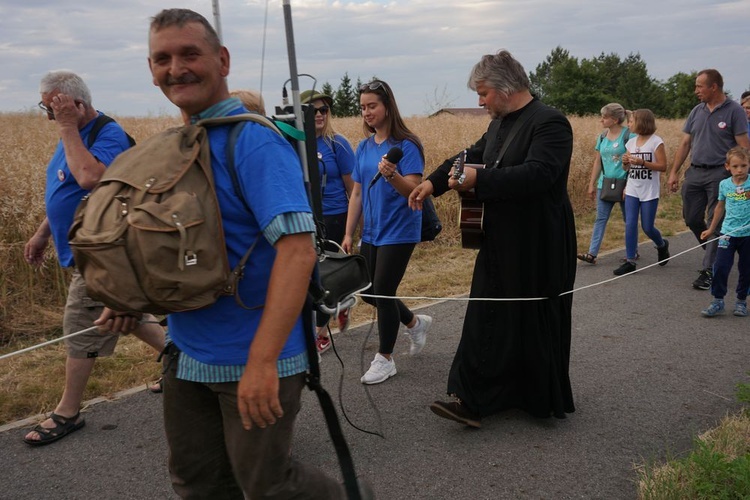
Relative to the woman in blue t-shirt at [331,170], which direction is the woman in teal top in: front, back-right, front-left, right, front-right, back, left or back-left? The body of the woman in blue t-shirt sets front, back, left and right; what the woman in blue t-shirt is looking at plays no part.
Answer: back

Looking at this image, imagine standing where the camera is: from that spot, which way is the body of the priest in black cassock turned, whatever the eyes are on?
to the viewer's left

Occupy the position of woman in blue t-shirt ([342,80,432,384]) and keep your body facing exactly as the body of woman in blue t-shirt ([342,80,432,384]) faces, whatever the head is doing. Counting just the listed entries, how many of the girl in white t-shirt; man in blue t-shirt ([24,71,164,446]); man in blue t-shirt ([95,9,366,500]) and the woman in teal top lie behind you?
2

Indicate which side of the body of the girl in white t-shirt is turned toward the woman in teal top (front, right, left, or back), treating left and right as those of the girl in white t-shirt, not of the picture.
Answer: right

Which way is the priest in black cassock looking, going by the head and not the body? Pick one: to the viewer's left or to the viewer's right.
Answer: to the viewer's left

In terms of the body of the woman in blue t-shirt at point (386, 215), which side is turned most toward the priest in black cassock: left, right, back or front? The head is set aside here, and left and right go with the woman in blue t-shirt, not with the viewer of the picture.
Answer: left

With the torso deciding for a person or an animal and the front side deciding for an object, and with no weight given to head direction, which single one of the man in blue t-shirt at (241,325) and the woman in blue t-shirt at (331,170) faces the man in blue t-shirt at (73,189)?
the woman in blue t-shirt

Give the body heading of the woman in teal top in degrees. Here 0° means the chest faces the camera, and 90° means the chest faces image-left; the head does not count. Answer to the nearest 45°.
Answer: approximately 45°

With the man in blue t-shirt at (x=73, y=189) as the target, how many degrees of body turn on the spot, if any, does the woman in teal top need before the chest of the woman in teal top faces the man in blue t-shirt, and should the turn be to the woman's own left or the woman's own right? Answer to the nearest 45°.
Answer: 0° — they already face them
